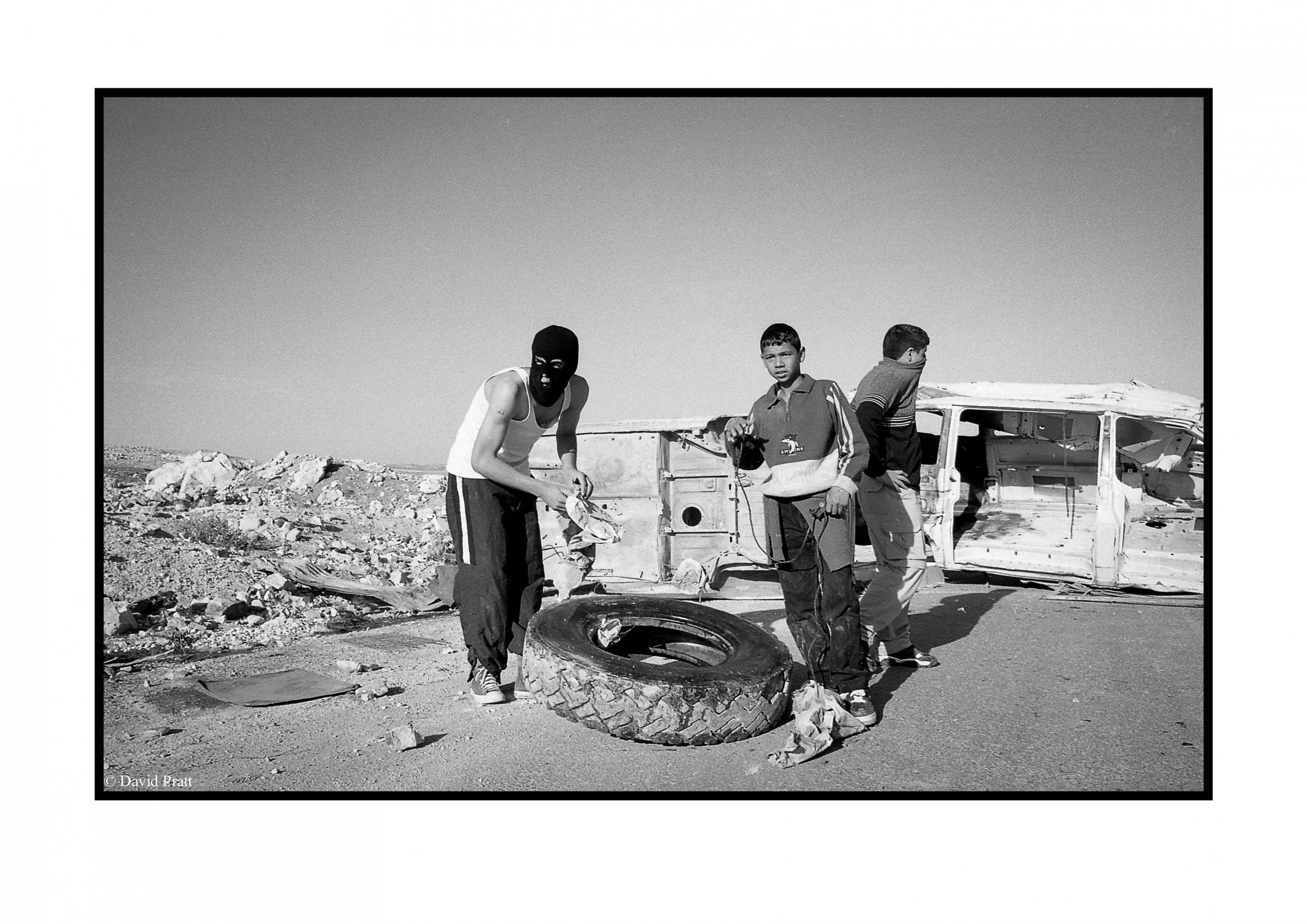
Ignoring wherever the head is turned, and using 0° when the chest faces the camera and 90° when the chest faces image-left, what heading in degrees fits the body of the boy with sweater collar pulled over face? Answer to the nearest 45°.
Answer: approximately 270°

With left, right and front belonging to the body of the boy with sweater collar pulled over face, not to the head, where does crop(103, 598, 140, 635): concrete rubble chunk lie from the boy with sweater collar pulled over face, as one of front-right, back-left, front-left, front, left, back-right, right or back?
back

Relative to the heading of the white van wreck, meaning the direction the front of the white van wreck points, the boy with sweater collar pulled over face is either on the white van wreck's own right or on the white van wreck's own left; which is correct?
on the white van wreck's own right

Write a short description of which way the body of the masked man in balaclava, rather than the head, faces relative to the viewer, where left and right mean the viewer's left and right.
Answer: facing the viewer and to the right of the viewer

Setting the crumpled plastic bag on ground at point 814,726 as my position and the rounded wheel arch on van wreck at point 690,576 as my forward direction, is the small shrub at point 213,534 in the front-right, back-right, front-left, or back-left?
front-left

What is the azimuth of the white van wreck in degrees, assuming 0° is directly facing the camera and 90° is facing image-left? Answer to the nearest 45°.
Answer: approximately 270°

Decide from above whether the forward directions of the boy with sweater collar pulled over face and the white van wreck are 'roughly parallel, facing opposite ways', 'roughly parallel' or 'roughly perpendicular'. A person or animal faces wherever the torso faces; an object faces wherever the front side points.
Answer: roughly parallel

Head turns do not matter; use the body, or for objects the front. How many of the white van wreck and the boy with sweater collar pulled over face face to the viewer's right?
2

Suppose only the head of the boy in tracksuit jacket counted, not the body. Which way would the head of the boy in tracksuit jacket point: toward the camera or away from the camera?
toward the camera

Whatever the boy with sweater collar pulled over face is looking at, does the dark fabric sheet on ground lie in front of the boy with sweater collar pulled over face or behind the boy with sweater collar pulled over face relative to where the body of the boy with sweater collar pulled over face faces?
behind

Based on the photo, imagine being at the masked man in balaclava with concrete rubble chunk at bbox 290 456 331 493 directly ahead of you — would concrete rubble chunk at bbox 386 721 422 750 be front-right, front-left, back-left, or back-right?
back-left

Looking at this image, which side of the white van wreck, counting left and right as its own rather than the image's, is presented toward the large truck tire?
right
